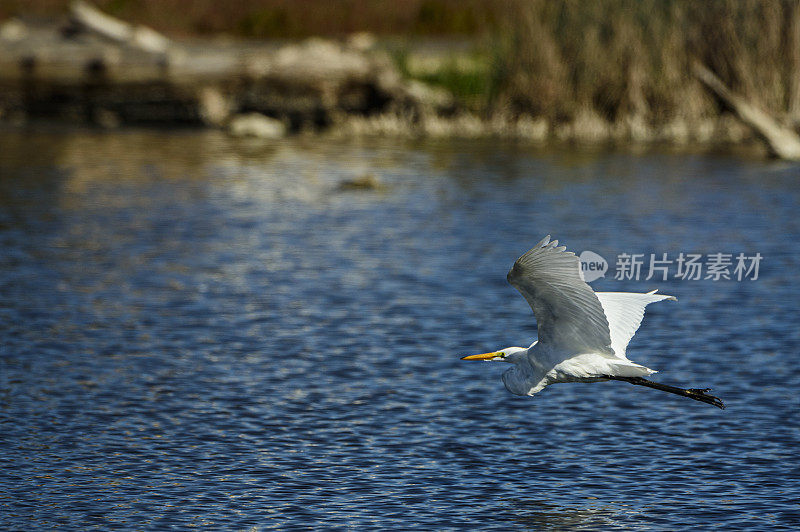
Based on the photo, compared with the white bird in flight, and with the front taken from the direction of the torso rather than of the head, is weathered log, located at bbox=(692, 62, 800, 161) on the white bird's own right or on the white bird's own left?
on the white bird's own right

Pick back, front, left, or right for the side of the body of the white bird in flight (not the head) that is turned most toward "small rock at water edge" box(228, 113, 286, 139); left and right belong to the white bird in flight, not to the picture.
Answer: right

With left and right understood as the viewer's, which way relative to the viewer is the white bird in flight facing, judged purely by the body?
facing to the left of the viewer

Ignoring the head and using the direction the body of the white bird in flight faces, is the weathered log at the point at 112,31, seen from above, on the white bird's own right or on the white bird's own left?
on the white bird's own right

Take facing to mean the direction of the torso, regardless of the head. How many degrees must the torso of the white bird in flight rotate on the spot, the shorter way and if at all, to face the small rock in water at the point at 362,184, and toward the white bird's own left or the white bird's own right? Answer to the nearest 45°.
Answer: approximately 90° to the white bird's own right

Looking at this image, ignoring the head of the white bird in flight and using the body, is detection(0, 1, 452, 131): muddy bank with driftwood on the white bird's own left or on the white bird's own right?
on the white bird's own right
